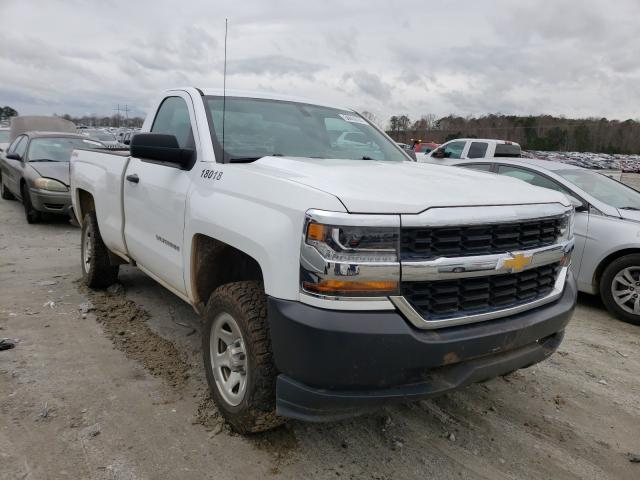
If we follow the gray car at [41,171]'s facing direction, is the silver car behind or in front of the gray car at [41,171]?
in front

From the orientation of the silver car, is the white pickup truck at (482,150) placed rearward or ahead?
rearward

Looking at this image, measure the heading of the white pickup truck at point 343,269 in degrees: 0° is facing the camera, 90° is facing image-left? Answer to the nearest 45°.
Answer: approximately 315°

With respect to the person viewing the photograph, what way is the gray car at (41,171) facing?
facing the viewer and to the right of the viewer

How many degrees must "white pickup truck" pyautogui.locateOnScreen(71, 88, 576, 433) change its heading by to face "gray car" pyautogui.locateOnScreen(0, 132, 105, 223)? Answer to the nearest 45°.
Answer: approximately 180°

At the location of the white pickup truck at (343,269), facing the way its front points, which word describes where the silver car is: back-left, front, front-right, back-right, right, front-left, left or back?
left

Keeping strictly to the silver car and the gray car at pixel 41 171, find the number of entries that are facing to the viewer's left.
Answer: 0

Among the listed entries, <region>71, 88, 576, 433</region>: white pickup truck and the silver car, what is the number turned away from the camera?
0
